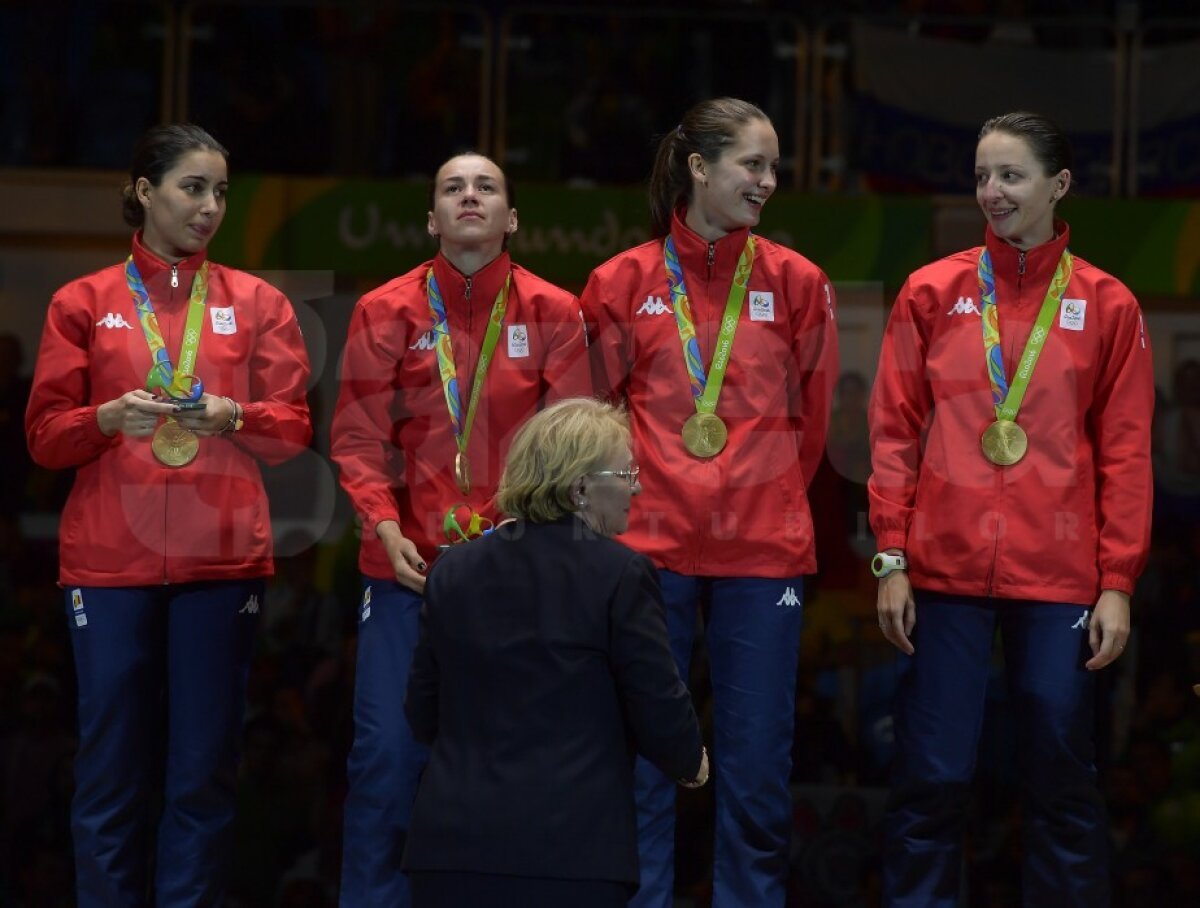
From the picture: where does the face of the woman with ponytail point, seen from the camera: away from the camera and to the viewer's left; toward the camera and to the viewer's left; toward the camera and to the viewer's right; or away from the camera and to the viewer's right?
toward the camera and to the viewer's right

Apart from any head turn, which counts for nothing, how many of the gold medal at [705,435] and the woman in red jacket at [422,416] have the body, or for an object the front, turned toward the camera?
2

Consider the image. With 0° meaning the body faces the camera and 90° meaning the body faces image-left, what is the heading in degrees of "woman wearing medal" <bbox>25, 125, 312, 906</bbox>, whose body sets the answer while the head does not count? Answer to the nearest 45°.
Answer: approximately 0°

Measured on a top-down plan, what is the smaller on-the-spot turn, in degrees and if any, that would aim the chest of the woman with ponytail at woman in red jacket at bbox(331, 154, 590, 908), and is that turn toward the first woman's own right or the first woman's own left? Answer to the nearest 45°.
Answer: approximately 90° to the first woman's own right

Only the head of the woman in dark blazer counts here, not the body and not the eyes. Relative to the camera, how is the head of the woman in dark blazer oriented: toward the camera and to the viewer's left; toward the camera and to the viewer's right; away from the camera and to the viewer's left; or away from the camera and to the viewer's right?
away from the camera and to the viewer's right

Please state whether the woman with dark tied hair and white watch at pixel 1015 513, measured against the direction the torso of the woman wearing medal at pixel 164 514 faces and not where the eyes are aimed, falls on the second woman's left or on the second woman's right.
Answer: on the second woman's left

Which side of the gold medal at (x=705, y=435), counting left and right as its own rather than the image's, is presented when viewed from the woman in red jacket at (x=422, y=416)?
right

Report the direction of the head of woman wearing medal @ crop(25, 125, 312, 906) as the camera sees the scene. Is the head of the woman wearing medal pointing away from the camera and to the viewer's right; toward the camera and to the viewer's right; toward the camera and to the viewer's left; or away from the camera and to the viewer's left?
toward the camera and to the viewer's right

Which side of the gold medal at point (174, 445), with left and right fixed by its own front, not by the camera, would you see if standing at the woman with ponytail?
left

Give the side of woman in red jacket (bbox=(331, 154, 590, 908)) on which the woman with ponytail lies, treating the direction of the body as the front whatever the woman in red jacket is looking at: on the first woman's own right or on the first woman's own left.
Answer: on the first woman's own left
